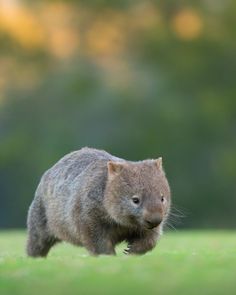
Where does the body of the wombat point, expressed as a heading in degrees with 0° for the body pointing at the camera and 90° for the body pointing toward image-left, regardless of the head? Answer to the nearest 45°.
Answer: approximately 315°
